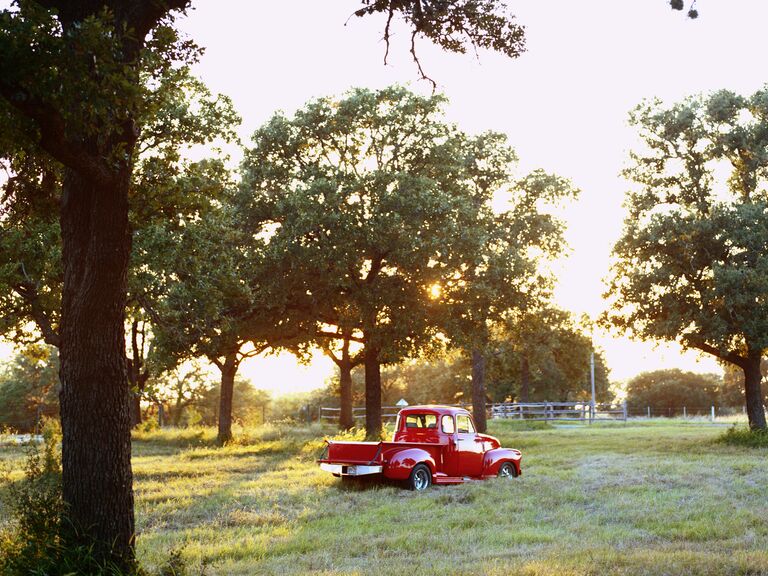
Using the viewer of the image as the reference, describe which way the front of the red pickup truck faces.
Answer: facing away from the viewer and to the right of the viewer

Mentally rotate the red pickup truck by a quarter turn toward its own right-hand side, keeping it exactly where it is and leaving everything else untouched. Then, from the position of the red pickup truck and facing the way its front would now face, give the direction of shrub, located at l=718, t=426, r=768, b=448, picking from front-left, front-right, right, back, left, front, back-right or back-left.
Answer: left
